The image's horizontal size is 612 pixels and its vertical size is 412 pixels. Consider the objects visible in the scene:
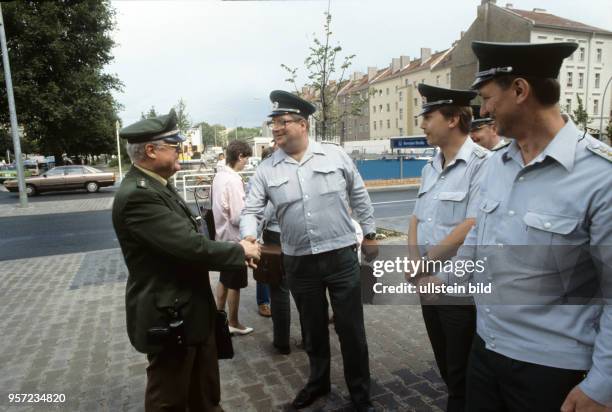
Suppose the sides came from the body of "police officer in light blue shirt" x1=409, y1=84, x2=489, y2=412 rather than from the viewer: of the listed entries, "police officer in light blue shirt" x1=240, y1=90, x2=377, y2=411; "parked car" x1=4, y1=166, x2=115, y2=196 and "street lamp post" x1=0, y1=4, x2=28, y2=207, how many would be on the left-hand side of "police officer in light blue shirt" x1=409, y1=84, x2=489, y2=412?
0

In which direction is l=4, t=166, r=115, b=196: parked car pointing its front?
to the viewer's left

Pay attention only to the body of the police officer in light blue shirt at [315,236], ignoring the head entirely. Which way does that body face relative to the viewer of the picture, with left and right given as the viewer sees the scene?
facing the viewer and to the left of the viewer

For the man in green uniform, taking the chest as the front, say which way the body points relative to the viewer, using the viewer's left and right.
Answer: facing to the right of the viewer

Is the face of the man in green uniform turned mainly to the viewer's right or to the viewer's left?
to the viewer's right

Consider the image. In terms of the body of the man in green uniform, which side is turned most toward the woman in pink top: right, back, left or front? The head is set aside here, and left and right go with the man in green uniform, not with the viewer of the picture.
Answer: left

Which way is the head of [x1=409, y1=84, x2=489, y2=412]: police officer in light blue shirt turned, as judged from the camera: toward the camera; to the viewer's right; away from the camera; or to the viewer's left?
to the viewer's left

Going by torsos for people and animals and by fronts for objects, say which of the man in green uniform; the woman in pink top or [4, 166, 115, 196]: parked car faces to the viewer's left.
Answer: the parked car

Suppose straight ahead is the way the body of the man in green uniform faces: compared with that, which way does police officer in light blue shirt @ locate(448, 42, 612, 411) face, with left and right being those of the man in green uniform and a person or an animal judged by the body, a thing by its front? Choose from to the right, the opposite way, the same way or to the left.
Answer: the opposite way

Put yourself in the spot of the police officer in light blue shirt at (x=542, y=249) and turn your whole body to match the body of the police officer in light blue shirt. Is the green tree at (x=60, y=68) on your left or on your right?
on your right

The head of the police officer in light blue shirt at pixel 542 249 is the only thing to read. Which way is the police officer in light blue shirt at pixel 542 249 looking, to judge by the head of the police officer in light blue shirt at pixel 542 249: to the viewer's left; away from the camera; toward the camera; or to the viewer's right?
to the viewer's left

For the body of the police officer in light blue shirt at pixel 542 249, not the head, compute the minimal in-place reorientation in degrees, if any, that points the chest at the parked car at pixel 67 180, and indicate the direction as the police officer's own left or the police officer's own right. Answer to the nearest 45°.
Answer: approximately 90° to the police officer's own right

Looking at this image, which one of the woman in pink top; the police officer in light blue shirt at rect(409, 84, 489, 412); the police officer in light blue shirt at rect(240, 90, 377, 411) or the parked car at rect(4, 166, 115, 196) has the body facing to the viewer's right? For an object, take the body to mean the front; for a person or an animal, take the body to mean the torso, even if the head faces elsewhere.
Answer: the woman in pink top

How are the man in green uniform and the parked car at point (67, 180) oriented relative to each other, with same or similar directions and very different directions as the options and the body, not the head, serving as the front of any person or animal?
very different directions

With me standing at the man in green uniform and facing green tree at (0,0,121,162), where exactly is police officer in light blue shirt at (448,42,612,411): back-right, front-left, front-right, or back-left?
back-right

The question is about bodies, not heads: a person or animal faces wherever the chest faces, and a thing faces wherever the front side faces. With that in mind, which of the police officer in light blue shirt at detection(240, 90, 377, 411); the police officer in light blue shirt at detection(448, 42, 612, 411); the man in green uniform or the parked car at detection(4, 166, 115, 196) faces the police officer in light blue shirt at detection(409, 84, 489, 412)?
the man in green uniform
